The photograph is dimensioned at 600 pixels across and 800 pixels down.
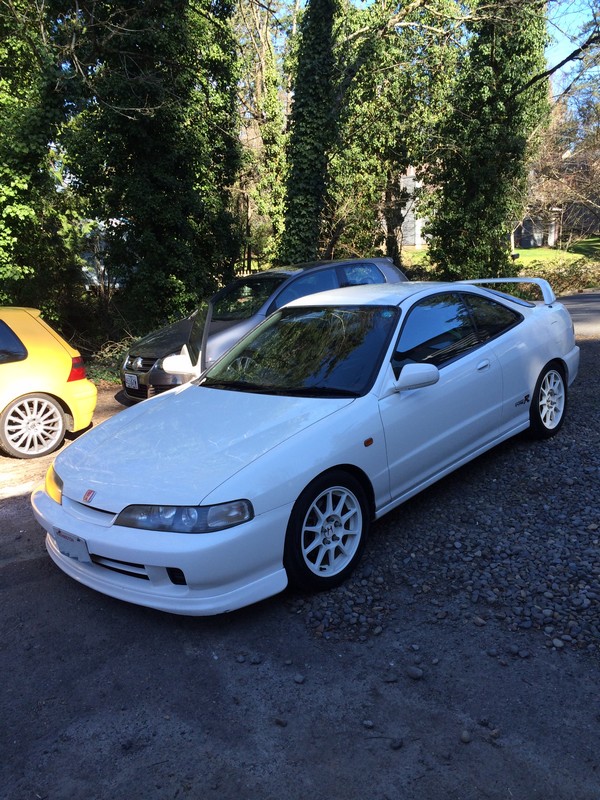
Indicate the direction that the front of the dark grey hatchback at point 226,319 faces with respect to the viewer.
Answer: facing the viewer and to the left of the viewer

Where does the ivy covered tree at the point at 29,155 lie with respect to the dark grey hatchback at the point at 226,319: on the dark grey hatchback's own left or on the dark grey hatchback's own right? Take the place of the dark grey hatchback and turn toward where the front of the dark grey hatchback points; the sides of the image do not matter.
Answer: on the dark grey hatchback's own right

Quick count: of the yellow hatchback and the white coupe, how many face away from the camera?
0

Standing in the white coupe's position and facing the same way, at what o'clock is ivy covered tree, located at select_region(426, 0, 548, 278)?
The ivy covered tree is roughly at 5 o'clock from the white coupe.

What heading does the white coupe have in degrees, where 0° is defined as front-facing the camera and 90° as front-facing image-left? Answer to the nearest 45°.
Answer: approximately 45°

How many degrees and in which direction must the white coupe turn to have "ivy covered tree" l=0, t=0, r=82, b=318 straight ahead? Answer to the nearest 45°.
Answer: approximately 90° to its right

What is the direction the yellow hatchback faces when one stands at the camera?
facing to the left of the viewer

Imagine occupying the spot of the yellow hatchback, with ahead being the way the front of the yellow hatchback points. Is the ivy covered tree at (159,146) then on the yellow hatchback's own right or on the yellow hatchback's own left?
on the yellow hatchback's own right

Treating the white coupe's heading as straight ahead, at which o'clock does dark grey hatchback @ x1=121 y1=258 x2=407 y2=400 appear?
The dark grey hatchback is roughly at 4 o'clock from the white coupe.

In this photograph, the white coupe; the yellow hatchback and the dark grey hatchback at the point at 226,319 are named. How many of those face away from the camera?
0

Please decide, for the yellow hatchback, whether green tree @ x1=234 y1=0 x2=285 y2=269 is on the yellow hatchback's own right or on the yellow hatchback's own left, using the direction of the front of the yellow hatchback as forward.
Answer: on the yellow hatchback's own right

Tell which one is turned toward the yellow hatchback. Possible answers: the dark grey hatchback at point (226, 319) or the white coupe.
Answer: the dark grey hatchback

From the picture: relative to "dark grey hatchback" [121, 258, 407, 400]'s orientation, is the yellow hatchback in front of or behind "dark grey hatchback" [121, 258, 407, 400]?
in front

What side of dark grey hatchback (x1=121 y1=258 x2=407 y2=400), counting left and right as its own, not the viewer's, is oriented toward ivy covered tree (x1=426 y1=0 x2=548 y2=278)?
back

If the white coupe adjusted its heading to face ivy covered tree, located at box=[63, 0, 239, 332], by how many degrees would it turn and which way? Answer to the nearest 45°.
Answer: approximately 135° to its right
